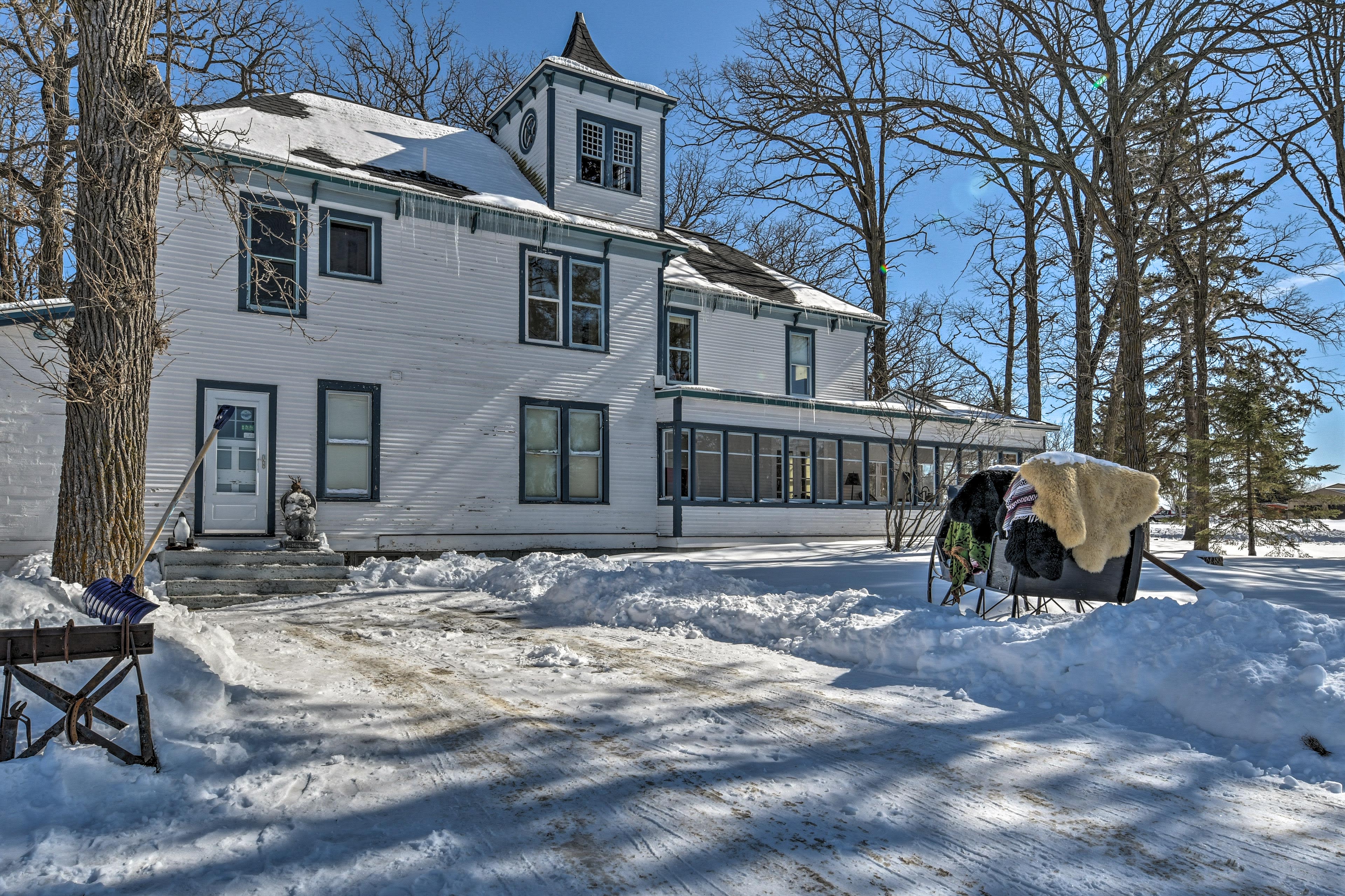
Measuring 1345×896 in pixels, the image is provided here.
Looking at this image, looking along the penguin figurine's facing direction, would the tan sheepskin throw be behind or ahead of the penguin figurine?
ahead

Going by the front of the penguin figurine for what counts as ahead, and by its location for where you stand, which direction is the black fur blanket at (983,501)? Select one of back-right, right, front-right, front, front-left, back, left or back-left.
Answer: front-left

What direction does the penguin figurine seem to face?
toward the camera

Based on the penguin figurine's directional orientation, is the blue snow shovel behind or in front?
in front

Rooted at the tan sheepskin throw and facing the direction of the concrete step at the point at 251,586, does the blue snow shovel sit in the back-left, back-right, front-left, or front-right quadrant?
front-left

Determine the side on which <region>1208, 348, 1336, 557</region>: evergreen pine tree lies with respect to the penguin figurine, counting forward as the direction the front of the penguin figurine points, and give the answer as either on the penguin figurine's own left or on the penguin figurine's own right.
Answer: on the penguin figurine's own left

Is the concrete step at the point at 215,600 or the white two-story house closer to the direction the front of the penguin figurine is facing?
the concrete step

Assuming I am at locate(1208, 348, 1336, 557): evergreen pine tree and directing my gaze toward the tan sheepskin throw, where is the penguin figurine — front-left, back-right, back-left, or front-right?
front-right

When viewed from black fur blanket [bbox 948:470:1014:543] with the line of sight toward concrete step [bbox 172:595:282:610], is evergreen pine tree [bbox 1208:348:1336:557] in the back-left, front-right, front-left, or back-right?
back-right
